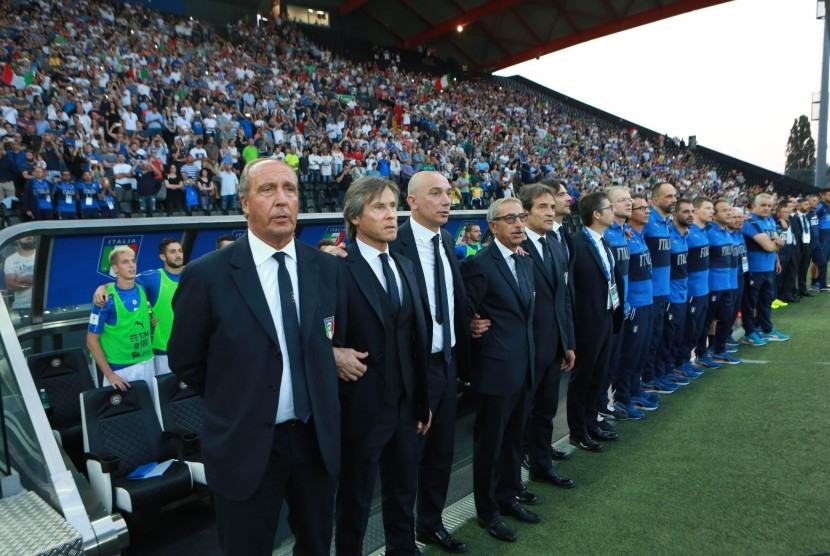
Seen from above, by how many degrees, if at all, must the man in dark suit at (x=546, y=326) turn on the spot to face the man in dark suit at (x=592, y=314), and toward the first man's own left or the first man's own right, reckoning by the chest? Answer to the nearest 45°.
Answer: approximately 90° to the first man's own left

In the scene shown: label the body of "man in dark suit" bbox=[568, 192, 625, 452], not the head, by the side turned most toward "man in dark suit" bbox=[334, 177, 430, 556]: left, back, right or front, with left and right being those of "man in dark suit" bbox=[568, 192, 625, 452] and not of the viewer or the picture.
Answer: right

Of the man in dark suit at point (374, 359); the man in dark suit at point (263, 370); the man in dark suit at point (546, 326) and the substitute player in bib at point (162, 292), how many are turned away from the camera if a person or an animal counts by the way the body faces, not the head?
0

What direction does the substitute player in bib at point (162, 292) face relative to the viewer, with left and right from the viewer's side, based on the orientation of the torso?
facing the viewer and to the right of the viewer

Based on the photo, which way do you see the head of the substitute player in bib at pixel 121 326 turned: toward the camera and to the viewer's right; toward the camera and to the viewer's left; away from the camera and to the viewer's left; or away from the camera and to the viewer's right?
toward the camera and to the viewer's right

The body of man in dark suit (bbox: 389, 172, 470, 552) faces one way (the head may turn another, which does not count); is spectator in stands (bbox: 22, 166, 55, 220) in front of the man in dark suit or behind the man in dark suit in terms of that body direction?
behind

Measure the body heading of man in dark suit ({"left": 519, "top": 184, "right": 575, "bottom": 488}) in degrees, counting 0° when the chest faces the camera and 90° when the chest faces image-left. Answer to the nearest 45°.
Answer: approximately 315°

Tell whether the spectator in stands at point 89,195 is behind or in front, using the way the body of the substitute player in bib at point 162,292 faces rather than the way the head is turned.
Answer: behind

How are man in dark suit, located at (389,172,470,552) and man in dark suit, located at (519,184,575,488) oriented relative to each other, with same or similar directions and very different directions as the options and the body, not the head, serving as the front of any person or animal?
same or similar directions

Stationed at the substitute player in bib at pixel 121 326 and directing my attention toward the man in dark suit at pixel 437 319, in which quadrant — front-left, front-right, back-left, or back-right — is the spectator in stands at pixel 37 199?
back-left

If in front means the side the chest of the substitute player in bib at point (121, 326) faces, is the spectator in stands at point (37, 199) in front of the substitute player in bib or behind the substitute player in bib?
behind

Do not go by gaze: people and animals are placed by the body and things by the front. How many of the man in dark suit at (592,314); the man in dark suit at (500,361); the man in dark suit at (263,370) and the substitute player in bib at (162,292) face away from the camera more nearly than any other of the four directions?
0

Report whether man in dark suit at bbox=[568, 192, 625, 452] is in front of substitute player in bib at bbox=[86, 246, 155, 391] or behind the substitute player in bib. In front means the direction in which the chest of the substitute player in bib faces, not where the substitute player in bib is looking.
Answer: in front
